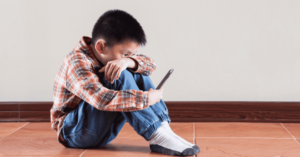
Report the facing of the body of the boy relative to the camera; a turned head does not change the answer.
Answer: to the viewer's right
